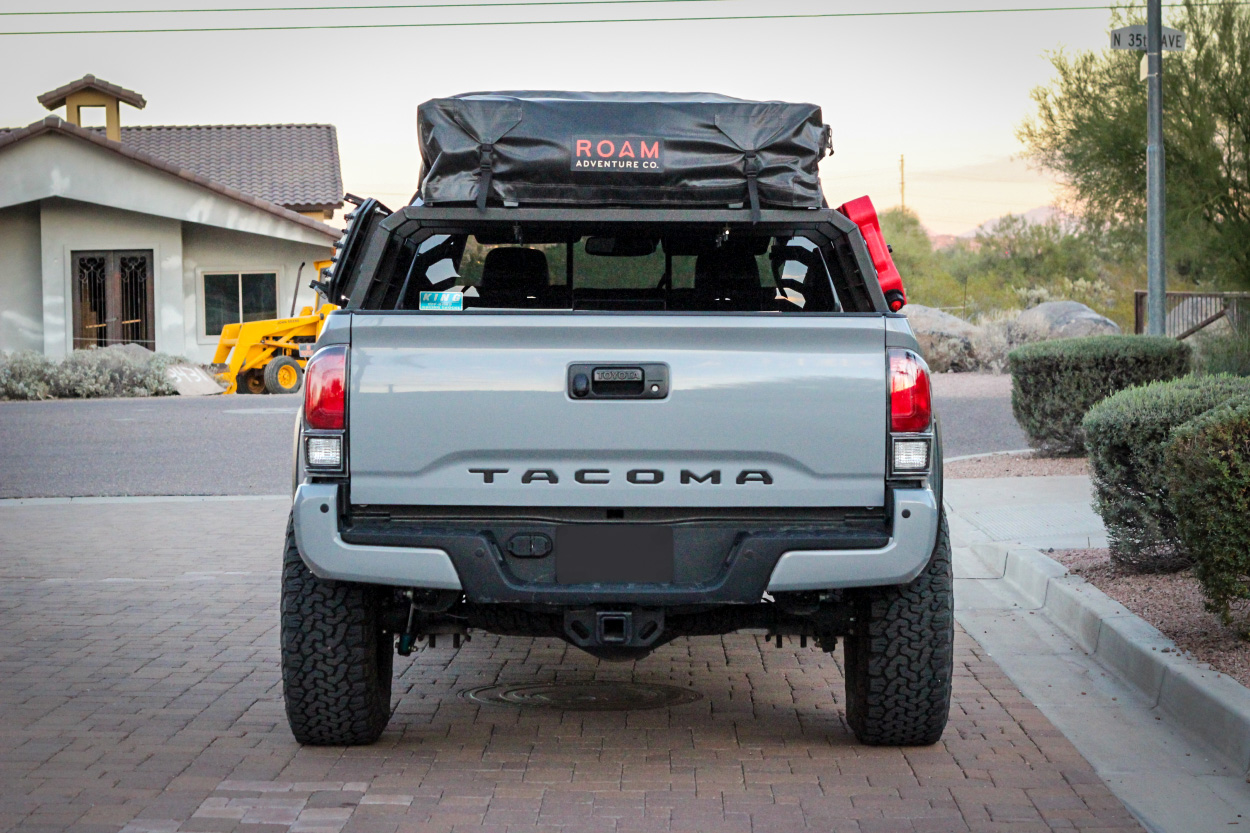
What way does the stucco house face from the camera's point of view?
toward the camera

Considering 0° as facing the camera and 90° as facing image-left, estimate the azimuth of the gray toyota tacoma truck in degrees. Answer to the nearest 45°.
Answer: approximately 180°

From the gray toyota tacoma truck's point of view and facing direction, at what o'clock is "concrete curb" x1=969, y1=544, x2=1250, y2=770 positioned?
The concrete curb is roughly at 2 o'clock from the gray toyota tacoma truck.

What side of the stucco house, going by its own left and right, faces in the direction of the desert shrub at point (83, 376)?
front

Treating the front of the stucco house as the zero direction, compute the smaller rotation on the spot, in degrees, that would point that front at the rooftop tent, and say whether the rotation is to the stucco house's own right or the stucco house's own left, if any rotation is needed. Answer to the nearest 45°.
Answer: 0° — it already faces it

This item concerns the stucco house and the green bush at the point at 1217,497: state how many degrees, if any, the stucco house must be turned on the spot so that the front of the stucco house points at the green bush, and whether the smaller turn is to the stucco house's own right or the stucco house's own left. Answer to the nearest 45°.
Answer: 0° — it already faces it

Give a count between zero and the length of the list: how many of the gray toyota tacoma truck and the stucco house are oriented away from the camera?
1

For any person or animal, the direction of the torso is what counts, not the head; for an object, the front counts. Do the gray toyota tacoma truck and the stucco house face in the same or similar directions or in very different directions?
very different directions

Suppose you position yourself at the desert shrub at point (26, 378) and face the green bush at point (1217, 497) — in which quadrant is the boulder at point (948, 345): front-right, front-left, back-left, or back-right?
front-left

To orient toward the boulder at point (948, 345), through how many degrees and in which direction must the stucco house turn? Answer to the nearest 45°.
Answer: approximately 45° to its left

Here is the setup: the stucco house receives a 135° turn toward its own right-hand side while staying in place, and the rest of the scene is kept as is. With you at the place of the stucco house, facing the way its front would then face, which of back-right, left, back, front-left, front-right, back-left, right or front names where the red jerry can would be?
back-left

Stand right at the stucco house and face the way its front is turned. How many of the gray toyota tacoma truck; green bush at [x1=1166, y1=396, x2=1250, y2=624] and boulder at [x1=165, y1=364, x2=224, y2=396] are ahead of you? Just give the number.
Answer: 3

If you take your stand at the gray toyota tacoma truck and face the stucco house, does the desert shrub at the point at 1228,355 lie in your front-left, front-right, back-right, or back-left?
front-right

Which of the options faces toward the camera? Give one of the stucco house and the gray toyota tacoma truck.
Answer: the stucco house

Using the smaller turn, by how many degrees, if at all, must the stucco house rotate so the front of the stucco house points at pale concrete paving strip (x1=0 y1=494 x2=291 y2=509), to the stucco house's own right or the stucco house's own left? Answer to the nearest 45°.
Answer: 0° — it already faces it
